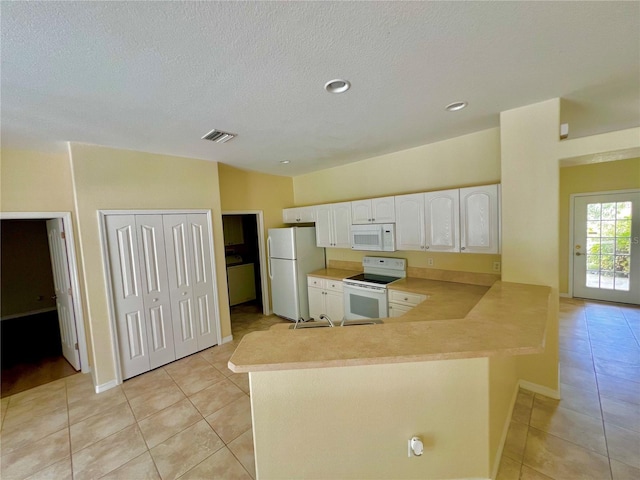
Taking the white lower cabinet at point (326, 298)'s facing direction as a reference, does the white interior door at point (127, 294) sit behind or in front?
in front

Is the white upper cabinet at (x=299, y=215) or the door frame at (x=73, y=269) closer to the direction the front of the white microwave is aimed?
the door frame

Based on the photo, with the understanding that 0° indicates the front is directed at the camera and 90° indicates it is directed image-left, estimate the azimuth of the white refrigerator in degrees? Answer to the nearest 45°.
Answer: approximately 45°

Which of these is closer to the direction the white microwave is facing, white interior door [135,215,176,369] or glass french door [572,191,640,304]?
the white interior door

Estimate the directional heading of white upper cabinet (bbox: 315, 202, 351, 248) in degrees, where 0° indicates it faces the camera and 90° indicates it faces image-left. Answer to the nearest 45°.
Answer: approximately 45°

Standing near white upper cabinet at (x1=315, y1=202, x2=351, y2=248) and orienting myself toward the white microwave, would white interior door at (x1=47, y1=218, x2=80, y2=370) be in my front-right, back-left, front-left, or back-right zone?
back-right

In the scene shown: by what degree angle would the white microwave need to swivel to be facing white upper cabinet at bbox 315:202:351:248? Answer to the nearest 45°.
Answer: approximately 90° to its right

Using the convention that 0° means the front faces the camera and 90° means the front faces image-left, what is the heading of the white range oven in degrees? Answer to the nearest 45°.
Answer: approximately 45°
